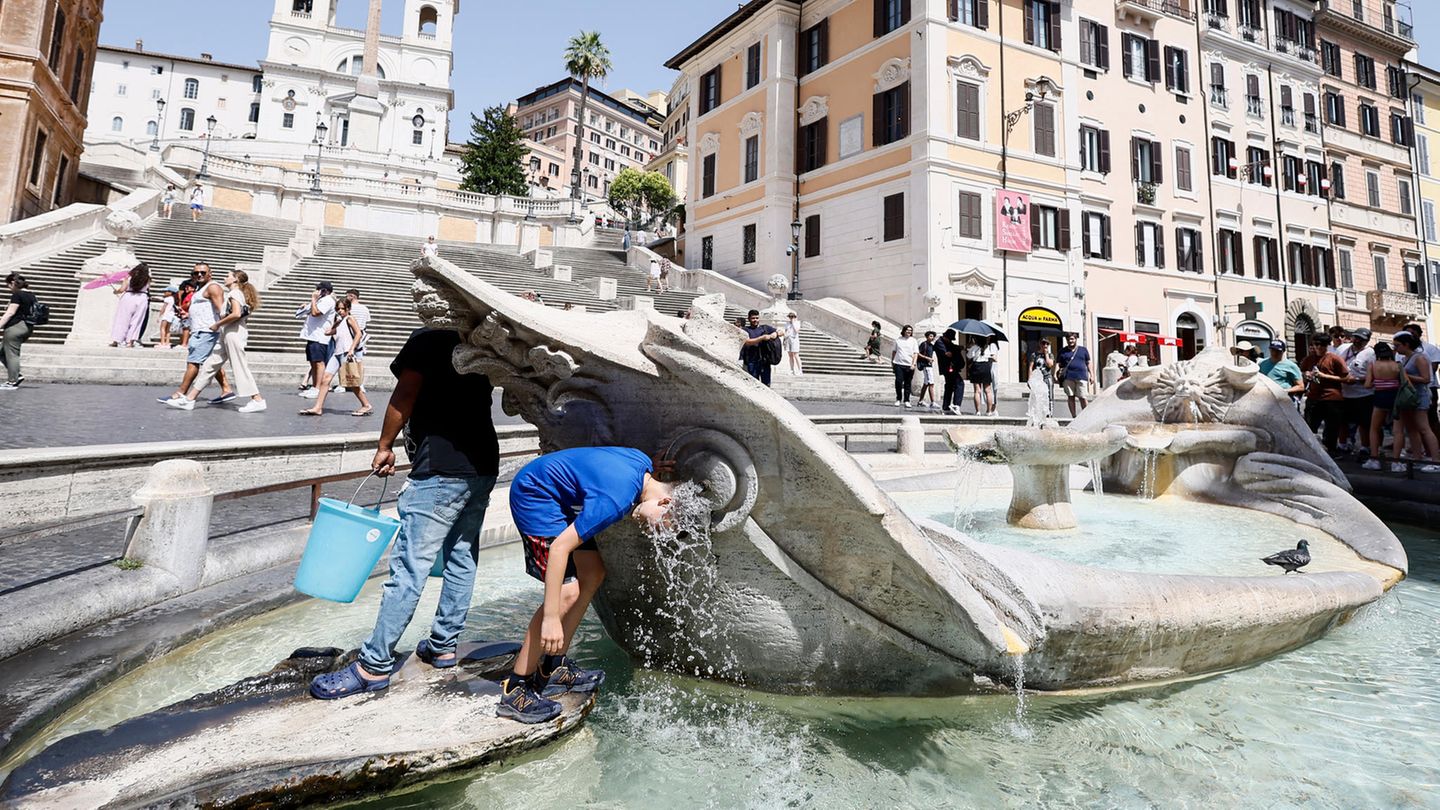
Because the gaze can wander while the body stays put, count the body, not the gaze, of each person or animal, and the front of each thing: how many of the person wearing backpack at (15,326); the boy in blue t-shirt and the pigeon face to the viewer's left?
1

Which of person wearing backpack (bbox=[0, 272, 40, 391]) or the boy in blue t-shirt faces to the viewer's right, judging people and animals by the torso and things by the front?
the boy in blue t-shirt

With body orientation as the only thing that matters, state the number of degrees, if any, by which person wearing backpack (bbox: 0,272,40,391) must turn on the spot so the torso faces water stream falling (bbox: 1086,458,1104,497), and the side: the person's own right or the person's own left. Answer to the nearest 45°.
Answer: approximately 135° to the person's own left

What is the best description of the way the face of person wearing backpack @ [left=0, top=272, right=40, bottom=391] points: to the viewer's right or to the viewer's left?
to the viewer's left

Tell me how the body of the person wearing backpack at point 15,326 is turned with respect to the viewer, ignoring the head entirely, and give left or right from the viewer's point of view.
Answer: facing to the left of the viewer

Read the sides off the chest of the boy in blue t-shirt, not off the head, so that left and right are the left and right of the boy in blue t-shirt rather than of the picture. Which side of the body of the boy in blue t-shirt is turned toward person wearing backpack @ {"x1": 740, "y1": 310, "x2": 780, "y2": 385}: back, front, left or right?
left

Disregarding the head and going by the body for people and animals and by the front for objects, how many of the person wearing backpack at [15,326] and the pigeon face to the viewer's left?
1

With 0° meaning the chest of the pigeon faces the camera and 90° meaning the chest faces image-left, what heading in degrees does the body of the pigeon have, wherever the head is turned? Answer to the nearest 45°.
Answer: approximately 270°

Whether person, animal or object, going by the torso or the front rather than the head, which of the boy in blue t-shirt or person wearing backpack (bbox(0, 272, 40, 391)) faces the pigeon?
the boy in blue t-shirt

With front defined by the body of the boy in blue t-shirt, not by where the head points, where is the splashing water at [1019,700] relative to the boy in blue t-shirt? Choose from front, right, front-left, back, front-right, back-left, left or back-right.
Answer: front

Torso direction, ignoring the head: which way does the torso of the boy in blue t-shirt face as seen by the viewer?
to the viewer's right

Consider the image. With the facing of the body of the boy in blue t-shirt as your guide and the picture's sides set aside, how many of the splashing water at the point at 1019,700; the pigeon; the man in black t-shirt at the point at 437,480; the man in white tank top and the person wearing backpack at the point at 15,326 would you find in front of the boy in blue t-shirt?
2

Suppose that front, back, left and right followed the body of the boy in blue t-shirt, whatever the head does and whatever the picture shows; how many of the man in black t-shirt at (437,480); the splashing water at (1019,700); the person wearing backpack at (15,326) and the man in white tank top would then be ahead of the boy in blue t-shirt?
1
